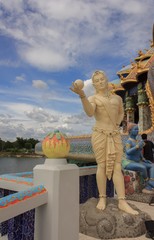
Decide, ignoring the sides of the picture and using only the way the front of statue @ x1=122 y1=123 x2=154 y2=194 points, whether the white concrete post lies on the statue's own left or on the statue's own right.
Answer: on the statue's own right

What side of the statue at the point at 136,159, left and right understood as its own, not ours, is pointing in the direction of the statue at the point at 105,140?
right

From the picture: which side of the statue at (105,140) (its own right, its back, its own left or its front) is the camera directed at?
front

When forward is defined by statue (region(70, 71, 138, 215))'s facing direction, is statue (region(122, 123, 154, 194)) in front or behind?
behind

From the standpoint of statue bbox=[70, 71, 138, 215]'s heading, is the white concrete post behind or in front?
in front

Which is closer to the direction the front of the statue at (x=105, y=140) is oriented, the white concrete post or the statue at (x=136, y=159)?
the white concrete post
